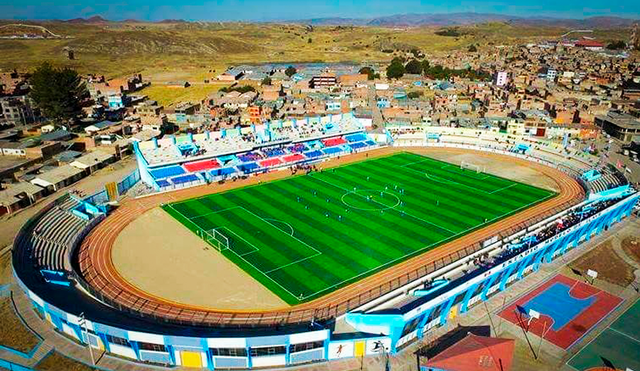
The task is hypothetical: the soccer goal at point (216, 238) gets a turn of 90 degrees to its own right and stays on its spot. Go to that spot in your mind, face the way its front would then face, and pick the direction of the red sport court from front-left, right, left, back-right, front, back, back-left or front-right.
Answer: front

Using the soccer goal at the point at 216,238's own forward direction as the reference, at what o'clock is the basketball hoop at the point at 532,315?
The basketball hoop is roughly at 3 o'clock from the soccer goal.

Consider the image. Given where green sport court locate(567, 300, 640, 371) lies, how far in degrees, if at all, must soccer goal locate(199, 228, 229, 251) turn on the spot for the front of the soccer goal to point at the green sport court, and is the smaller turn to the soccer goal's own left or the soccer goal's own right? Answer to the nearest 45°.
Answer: approximately 90° to the soccer goal's own right

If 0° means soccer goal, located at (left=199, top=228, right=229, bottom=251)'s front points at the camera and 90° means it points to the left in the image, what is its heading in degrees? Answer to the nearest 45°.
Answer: approximately 225°
